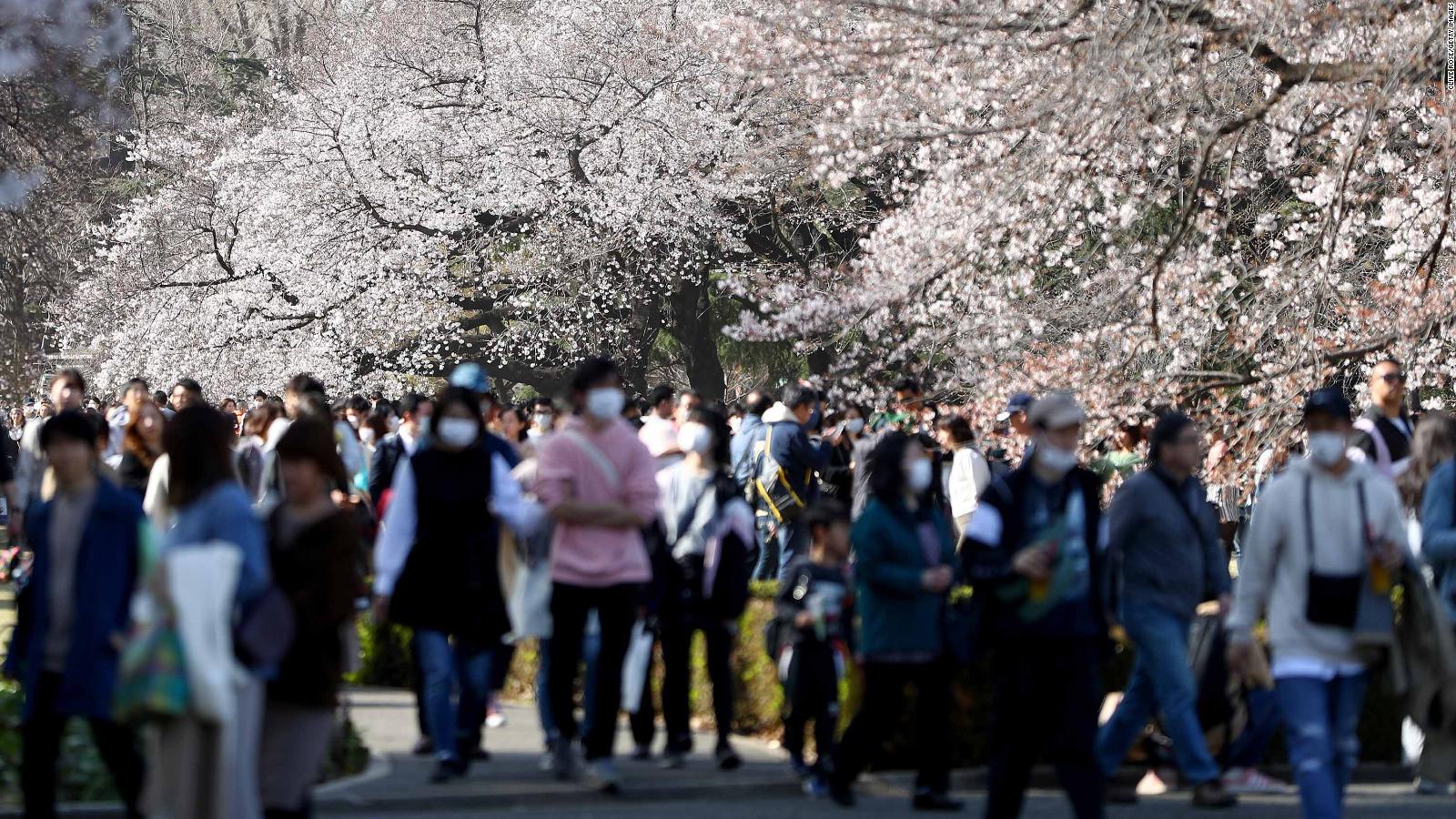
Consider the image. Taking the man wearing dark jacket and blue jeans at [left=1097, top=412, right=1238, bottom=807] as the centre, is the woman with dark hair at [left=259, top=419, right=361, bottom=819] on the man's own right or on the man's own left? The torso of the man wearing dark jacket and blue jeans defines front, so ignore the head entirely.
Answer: on the man's own right

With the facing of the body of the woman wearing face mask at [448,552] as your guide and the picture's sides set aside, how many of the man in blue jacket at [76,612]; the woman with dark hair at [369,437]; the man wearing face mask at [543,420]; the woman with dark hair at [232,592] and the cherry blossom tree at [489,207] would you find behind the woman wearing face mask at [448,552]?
3

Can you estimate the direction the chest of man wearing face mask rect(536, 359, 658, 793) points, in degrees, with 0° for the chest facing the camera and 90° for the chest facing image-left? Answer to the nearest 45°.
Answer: approximately 0°

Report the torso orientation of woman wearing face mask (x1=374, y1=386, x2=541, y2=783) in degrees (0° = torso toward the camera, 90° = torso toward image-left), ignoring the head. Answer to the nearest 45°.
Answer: approximately 0°

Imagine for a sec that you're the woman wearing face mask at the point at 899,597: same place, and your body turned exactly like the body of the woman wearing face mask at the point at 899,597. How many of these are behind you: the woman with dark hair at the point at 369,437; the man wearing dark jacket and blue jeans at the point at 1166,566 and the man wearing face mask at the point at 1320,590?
1

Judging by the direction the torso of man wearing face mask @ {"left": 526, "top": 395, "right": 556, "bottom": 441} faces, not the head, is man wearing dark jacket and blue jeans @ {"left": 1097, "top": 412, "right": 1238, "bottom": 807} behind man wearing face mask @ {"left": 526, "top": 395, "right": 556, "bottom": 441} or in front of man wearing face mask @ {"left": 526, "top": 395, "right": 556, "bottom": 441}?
in front

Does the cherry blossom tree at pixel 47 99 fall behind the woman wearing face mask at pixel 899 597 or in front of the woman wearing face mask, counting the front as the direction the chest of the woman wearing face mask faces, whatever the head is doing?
behind

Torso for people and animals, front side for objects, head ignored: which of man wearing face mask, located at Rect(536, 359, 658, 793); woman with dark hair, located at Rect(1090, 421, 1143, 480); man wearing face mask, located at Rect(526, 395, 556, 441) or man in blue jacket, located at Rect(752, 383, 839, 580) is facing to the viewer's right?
the man in blue jacket
